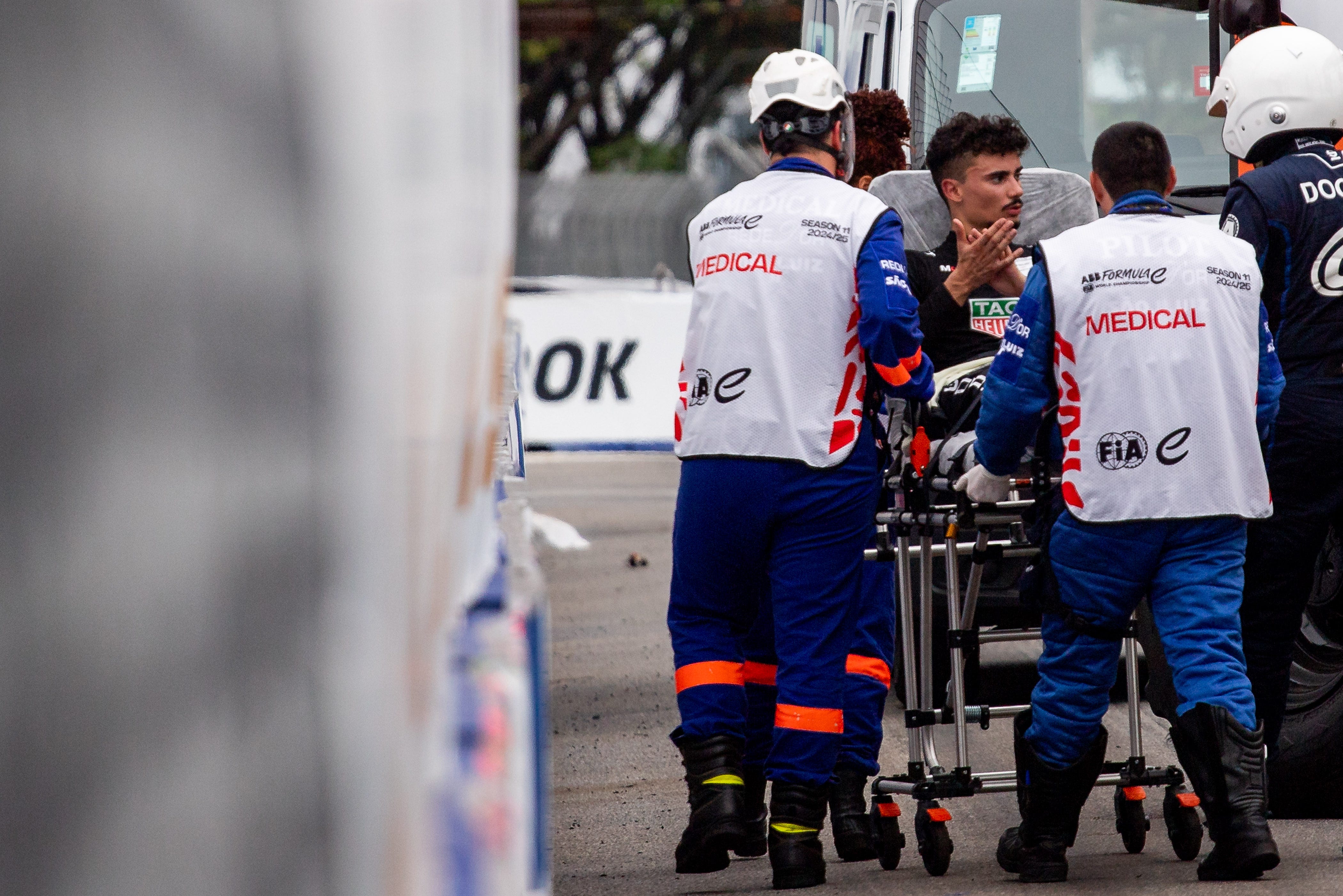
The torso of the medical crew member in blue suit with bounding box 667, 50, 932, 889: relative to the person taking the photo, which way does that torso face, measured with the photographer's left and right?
facing away from the viewer and to the right of the viewer

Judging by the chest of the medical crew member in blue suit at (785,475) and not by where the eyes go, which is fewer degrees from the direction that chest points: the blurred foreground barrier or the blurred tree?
the blurred tree

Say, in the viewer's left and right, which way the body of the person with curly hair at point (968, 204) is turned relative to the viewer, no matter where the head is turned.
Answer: facing the viewer and to the right of the viewer

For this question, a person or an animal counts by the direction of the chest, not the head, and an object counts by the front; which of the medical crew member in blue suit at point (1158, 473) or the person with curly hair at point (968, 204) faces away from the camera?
the medical crew member in blue suit

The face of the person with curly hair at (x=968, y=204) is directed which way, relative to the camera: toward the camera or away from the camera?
toward the camera

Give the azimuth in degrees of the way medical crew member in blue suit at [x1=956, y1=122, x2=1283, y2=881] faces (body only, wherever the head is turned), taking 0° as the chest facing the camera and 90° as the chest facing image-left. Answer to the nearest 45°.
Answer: approximately 180°

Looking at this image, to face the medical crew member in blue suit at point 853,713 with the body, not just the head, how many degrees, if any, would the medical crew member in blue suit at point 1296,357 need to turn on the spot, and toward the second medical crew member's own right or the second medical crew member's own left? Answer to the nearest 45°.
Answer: approximately 45° to the second medical crew member's own left

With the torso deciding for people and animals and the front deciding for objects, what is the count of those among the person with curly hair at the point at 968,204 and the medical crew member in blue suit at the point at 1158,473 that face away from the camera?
1

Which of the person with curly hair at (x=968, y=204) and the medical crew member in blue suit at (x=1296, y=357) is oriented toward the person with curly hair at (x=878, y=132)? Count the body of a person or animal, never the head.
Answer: the medical crew member in blue suit

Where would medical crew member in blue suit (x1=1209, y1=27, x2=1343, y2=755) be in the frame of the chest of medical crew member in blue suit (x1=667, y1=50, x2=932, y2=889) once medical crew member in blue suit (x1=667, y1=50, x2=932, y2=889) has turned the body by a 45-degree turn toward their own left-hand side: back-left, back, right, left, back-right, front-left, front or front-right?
right

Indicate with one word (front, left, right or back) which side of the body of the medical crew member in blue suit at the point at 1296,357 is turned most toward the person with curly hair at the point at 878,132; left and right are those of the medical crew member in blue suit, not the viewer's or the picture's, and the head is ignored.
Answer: front

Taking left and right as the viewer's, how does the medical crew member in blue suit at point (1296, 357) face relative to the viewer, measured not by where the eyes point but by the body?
facing away from the viewer and to the left of the viewer
